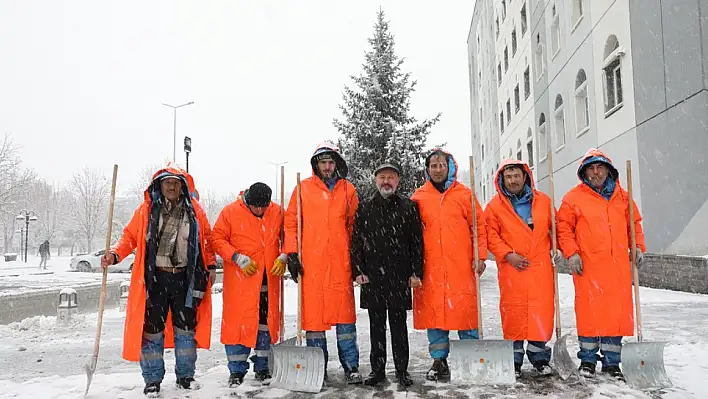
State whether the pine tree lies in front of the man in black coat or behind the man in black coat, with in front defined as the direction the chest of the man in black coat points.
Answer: behind

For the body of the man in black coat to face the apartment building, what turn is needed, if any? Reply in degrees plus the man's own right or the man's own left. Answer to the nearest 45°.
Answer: approximately 135° to the man's own left

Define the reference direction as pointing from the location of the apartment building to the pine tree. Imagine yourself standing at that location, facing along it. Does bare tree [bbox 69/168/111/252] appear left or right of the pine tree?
right

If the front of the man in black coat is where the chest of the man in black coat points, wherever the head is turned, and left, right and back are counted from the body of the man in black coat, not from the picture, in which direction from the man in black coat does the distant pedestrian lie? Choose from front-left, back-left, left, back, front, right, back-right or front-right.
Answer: back-right

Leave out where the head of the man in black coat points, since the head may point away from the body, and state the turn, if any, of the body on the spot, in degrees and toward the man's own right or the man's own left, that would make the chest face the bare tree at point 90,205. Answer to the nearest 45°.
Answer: approximately 135° to the man's own right

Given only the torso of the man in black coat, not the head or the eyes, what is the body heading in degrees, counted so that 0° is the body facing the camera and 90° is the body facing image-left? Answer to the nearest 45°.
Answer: approximately 0°
